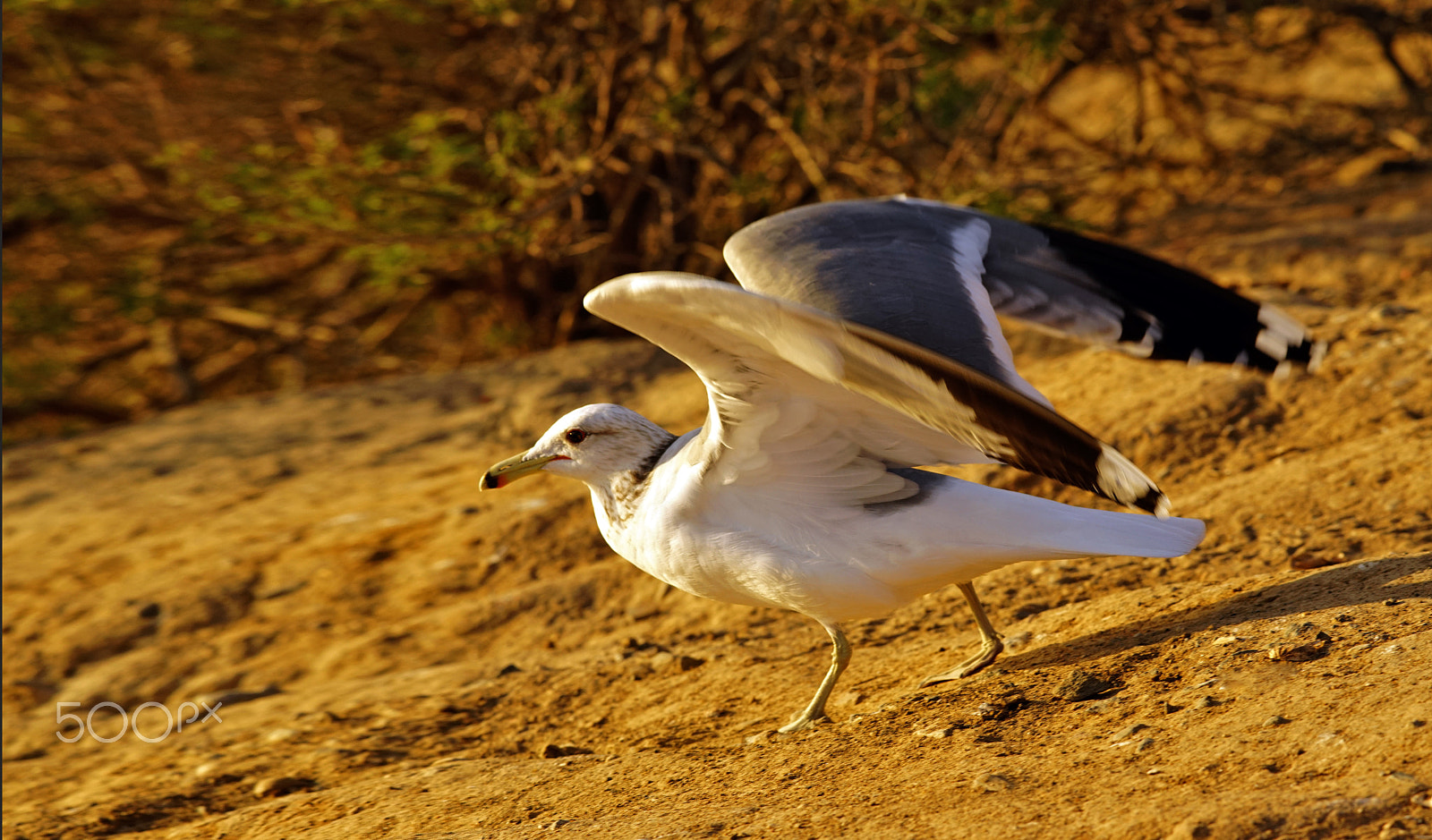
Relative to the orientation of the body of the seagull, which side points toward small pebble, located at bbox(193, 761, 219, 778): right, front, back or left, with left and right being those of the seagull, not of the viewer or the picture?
front

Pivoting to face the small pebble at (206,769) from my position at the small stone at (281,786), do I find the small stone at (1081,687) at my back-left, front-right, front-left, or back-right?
back-right

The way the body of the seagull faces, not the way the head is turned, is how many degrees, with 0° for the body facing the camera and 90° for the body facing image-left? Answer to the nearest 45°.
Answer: approximately 90°

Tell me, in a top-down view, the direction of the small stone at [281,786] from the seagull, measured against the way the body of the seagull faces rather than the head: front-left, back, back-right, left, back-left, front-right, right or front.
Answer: front
